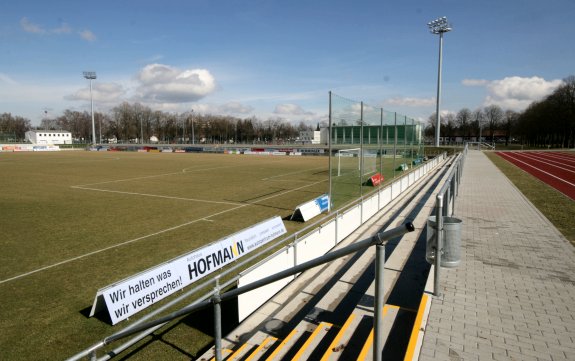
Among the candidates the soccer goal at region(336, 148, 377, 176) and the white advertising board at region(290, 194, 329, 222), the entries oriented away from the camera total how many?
0

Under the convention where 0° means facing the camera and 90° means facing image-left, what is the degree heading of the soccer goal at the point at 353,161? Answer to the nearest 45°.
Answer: approximately 45°

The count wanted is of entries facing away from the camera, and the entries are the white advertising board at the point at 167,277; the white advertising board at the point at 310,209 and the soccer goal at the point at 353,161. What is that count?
0
